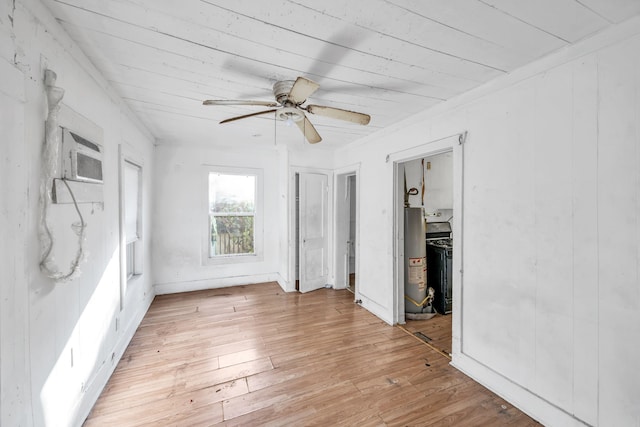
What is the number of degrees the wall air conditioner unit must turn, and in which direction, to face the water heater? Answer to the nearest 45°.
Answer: approximately 45° to its left

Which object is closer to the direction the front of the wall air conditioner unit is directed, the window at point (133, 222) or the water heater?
the water heater

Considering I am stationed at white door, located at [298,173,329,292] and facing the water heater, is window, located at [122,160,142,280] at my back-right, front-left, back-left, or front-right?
back-right

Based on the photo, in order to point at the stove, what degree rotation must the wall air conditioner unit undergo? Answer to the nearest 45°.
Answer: approximately 45° to its left

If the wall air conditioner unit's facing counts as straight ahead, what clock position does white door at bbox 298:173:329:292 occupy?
The white door is roughly at 10 o'clock from the wall air conditioner unit.

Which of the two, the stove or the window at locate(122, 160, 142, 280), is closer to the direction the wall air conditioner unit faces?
the stove

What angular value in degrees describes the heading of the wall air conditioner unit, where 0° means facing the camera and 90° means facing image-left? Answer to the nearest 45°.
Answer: approximately 315°

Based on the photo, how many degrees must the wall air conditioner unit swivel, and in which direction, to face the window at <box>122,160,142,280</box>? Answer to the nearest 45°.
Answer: approximately 135° to its left
